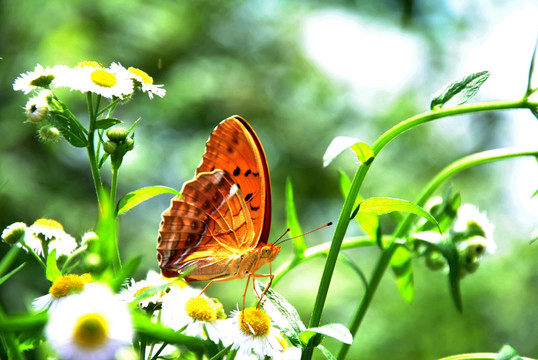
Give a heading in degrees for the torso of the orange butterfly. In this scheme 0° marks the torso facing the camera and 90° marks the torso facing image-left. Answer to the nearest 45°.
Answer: approximately 270°
